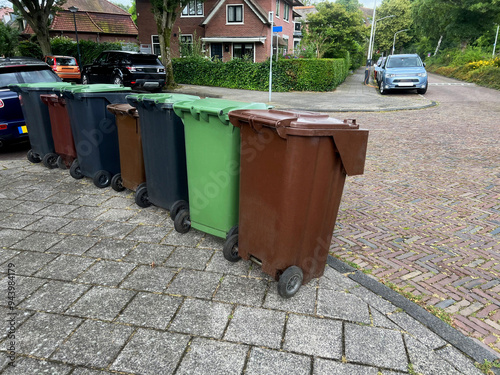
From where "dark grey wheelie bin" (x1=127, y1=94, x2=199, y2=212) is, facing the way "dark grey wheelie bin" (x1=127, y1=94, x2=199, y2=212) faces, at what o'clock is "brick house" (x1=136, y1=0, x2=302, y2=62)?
The brick house is roughly at 11 o'clock from the dark grey wheelie bin.

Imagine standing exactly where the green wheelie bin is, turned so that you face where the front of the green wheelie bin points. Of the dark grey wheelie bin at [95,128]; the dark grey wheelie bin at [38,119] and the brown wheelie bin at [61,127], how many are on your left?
3

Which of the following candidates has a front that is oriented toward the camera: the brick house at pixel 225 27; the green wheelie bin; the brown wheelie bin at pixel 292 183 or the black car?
the brick house

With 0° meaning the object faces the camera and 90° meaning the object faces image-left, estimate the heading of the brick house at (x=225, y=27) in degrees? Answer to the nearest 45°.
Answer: approximately 0°

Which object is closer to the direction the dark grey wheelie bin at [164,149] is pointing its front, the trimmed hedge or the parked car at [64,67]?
the trimmed hedge

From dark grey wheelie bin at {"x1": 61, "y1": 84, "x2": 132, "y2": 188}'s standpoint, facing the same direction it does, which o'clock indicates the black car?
The black car is roughly at 11 o'clock from the dark grey wheelie bin.

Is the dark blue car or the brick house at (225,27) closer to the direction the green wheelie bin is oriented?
the brick house

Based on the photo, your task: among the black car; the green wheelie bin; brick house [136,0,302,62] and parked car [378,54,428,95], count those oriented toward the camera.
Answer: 2

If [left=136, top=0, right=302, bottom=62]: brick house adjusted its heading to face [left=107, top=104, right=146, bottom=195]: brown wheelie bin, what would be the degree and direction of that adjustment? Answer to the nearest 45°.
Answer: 0° — it already faces it

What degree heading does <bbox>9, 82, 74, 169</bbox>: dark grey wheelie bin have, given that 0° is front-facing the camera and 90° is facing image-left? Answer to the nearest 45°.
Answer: approximately 225°
